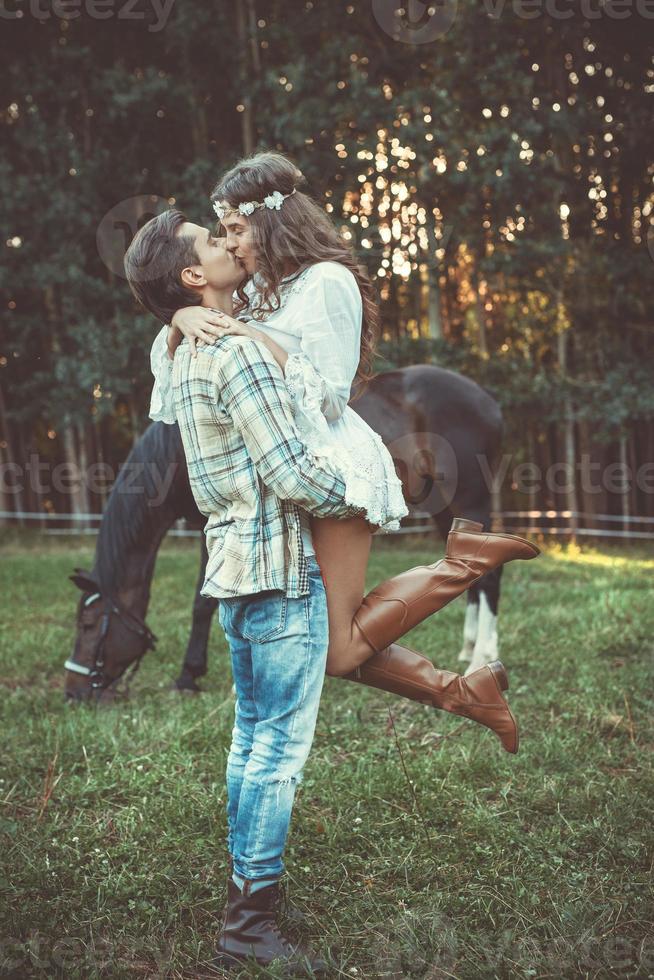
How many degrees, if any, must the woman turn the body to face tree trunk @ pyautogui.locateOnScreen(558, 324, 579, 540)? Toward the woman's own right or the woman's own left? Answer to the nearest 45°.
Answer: approximately 90° to the woman's own right

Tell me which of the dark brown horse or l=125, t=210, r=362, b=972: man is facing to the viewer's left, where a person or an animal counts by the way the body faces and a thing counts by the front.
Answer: the dark brown horse

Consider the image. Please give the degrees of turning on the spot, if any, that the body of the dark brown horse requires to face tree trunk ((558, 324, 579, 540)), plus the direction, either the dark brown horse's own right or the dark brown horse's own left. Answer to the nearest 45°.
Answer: approximately 135° to the dark brown horse's own right

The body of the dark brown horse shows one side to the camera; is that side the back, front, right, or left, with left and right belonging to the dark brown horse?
left

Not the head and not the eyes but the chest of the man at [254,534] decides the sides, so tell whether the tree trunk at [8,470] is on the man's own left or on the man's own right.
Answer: on the man's own left

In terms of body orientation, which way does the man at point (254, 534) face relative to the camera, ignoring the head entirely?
to the viewer's right

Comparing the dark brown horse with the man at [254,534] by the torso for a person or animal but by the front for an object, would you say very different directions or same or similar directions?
very different directions

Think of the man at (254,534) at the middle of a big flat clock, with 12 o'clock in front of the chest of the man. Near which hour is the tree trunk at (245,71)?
The tree trunk is roughly at 9 o'clock from the man.

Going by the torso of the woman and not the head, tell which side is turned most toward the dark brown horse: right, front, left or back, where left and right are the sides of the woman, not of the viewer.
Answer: right

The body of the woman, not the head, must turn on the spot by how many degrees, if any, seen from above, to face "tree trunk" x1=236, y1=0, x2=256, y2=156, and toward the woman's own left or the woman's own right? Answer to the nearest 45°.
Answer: approximately 90° to the woman's own right

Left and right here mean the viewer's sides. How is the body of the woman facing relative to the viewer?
facing to the left of the viewer

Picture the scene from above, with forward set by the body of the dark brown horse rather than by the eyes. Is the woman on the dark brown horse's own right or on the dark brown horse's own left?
on the dark brown horse's own left

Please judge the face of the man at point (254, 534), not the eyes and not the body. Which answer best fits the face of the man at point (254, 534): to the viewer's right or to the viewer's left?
to the viewer's right

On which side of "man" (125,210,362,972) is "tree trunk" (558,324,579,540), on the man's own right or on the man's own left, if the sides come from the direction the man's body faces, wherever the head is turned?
on the man's own left

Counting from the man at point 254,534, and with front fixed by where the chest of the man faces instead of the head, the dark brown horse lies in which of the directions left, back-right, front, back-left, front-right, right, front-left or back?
left

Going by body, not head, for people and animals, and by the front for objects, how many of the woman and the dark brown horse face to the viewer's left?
2
